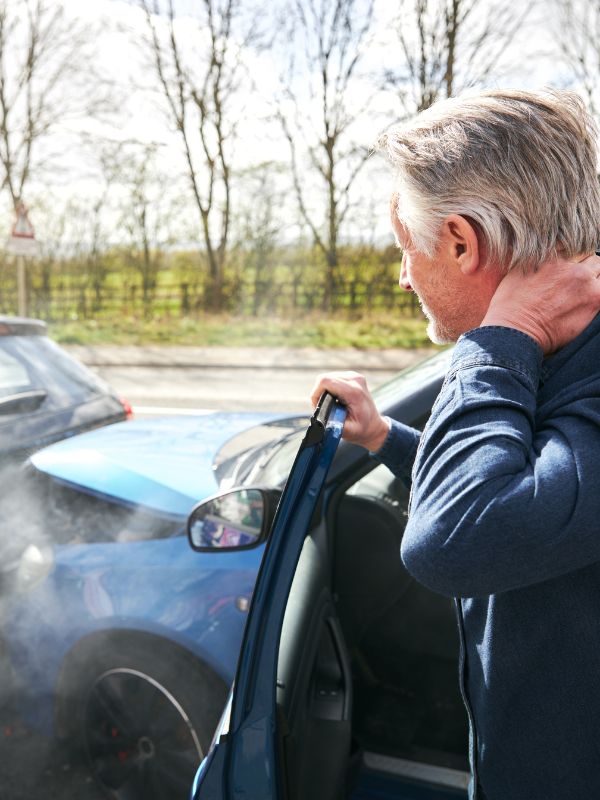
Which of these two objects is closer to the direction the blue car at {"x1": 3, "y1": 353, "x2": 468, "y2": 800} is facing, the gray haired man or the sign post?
the sign post

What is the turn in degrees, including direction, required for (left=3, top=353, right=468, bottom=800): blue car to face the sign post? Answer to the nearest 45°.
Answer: approximately 90° to its right

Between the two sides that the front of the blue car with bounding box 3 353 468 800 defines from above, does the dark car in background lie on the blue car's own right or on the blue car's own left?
on the blue car's own right

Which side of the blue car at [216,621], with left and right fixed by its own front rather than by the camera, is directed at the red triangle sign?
right

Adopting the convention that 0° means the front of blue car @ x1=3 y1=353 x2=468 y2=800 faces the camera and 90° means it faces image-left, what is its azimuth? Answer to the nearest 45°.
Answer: approximately 90°

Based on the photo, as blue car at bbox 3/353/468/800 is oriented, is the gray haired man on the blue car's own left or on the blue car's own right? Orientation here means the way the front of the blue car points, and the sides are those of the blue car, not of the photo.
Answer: on the blue car's own left
